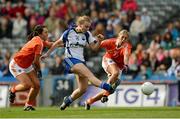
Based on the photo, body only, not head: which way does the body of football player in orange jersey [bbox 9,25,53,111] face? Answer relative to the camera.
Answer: to the viewer's right

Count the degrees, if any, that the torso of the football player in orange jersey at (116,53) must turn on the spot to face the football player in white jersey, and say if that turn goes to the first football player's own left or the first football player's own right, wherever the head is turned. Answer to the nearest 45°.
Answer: approximately 90° to the first football player's own right
